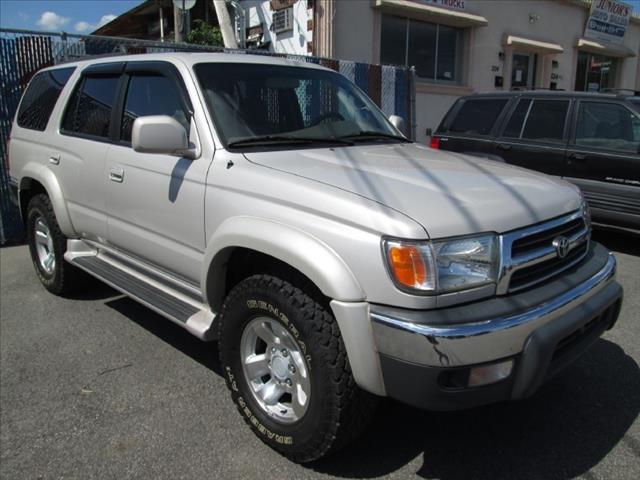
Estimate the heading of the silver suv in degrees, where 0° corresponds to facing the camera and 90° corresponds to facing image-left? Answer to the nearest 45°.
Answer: approximately 315°

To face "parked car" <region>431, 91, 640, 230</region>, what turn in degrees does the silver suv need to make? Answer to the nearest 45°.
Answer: approximately 90° to its left

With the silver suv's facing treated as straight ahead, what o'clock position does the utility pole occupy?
The utility pole is roughly at 7 o'clock from the silver suv.

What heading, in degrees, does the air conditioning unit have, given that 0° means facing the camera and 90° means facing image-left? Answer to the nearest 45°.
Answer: approximately 45°

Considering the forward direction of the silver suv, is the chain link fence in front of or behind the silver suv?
behind

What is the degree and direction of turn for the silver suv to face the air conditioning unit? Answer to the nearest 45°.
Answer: approximately 135° to its left

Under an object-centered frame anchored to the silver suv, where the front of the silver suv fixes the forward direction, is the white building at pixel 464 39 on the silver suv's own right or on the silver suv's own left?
on the silver suv's own left

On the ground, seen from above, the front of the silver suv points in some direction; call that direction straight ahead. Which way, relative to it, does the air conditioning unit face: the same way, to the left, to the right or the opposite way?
to the right
